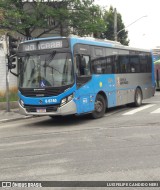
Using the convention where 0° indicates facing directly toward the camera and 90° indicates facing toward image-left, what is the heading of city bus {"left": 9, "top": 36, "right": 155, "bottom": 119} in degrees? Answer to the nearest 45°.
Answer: approximately 45°

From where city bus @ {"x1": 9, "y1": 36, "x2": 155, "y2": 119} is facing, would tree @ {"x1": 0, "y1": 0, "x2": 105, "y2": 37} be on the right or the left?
on its right
